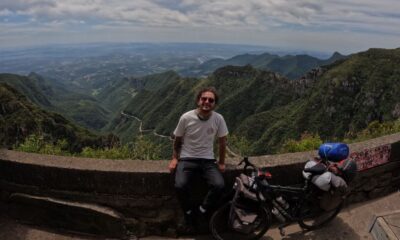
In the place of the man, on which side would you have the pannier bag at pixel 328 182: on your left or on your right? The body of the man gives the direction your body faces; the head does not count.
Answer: on your left

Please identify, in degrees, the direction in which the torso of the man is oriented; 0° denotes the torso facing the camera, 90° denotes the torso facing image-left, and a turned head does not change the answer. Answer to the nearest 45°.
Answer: approximately 0°

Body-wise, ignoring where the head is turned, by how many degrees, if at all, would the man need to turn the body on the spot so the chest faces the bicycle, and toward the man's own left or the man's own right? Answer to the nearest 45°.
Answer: approximately 90° to the man's own left

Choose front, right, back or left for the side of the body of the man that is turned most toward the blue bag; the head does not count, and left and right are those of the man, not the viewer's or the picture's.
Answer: left
